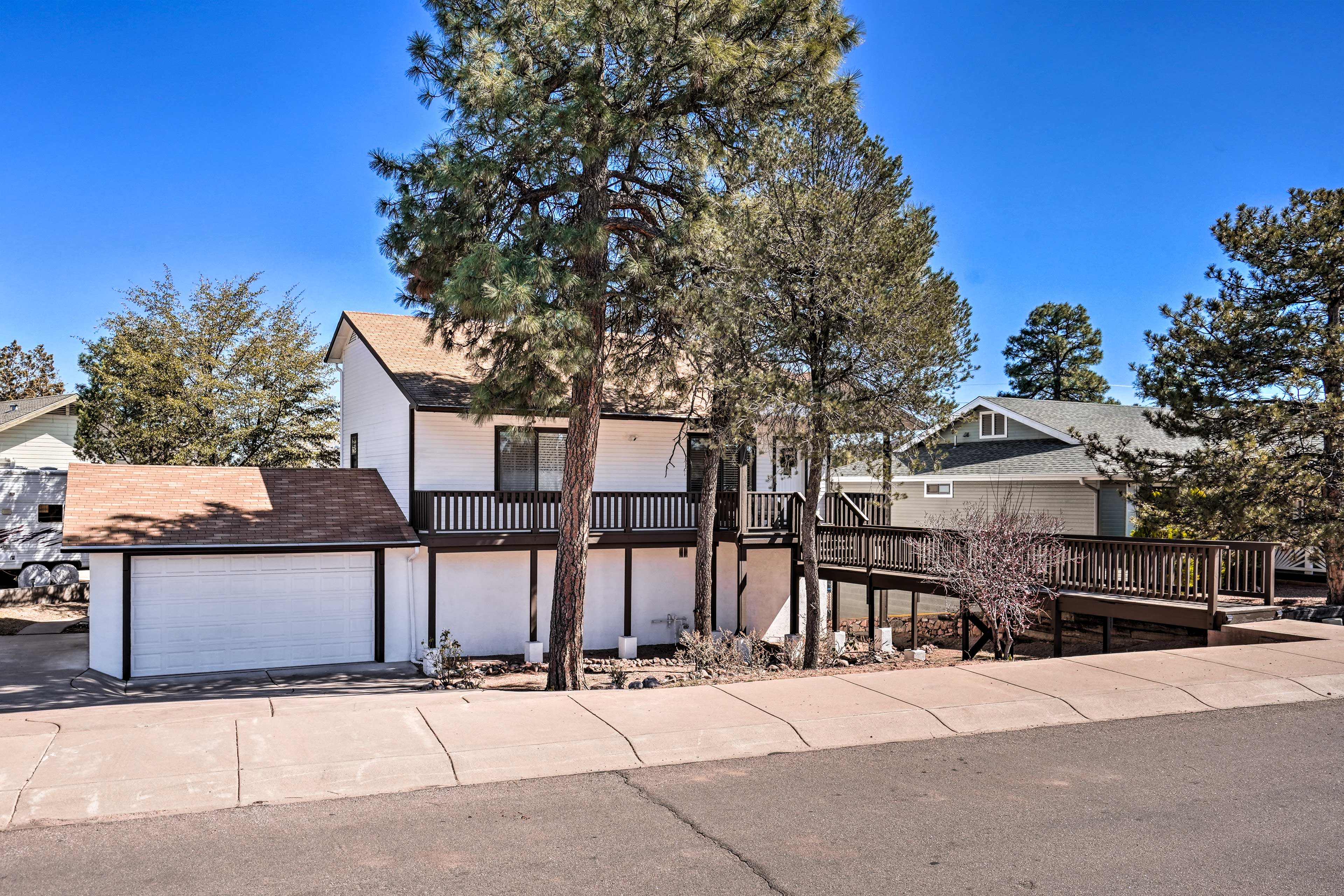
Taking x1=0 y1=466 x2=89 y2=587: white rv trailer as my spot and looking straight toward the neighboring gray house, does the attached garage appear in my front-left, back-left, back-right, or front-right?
front-right

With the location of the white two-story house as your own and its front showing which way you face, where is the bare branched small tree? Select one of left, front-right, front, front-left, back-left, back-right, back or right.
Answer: front-left

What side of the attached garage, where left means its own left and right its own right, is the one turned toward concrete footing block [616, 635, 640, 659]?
left

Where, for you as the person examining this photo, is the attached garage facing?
facing the viewer

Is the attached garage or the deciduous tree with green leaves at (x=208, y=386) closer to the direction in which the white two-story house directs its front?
the attached garage

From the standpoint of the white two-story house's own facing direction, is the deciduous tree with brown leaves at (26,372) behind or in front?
behind

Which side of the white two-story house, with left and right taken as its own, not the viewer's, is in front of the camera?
front

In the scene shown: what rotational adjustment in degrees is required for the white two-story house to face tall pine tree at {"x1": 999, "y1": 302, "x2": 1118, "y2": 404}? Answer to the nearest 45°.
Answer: approximately 135° to its left

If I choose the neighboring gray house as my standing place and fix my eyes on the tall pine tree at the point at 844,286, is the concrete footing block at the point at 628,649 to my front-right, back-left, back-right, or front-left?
front-right

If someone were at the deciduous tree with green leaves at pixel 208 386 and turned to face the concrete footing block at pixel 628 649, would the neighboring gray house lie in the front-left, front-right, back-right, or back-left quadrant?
front-left

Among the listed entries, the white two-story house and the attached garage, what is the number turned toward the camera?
2

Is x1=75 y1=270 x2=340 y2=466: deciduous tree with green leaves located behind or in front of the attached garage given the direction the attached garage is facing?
behind
